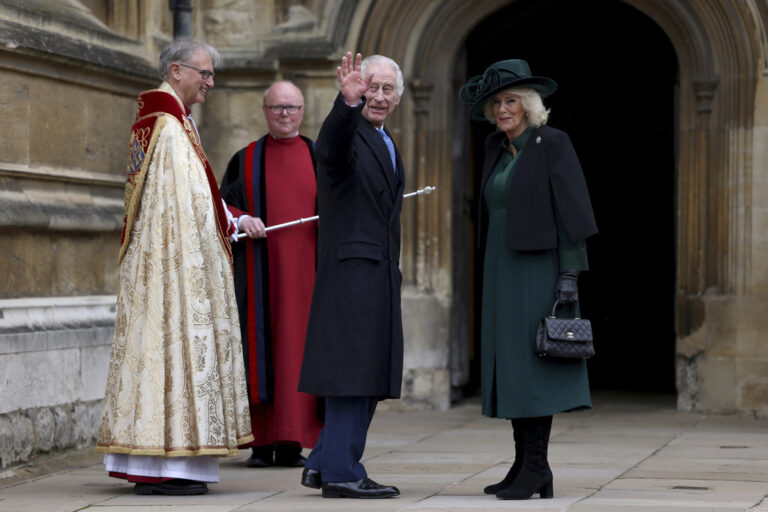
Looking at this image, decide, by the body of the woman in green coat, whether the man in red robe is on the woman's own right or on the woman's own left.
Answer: on the woman's own right

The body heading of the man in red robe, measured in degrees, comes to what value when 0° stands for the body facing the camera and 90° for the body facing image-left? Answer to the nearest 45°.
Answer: approximately 0°

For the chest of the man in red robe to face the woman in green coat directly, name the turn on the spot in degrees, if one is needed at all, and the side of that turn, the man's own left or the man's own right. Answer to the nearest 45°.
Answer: approximately 45° to the man's own left

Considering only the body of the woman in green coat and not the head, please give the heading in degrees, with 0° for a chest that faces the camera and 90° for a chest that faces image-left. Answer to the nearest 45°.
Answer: approximately 45°
